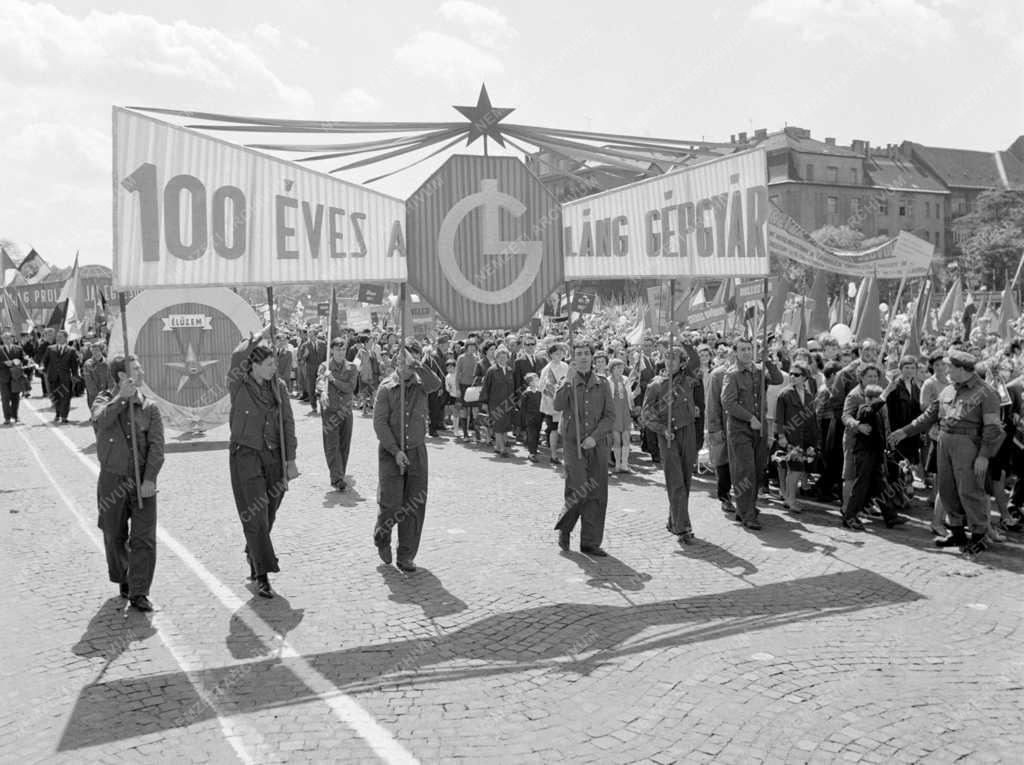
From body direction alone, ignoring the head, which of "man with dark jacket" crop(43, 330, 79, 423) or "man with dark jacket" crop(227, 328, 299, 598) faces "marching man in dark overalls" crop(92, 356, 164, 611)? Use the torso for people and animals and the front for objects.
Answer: "man with dark jacket" crop(43, 330, 79, 423)

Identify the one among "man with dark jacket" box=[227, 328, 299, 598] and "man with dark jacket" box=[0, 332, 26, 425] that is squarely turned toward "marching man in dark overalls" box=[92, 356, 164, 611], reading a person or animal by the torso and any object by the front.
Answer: "man with dark jacket" box=[0, 332, 26, 425]

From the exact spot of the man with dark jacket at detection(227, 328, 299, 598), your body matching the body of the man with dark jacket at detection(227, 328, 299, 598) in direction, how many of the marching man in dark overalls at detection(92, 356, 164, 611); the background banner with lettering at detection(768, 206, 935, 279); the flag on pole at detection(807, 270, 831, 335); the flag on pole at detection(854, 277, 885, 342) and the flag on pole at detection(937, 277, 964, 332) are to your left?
4
